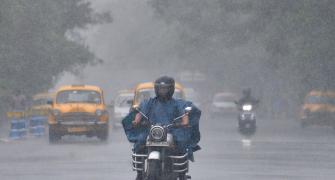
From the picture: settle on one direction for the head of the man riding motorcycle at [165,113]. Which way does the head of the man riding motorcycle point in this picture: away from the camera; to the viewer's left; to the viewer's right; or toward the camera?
toward the camera

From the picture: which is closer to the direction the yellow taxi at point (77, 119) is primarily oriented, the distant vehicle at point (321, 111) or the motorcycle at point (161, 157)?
the motorcycle

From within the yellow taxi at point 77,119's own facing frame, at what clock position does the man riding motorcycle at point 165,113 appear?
The man riding motorcycle is roughly at 12 o'clock from the yellow taxi.

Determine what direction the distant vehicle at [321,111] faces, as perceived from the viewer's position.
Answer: facing the viewer

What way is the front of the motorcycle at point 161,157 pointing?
toward the camera

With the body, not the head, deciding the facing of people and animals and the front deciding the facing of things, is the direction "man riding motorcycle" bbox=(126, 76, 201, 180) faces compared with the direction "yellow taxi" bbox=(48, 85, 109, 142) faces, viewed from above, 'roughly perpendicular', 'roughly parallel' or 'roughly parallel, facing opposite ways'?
roughly parallel

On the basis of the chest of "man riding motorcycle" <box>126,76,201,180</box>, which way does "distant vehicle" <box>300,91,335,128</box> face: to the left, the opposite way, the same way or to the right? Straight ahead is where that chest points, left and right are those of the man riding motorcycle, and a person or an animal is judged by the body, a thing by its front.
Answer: the same way

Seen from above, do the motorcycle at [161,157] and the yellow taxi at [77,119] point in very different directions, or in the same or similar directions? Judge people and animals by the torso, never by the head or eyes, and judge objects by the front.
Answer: same or similar directions

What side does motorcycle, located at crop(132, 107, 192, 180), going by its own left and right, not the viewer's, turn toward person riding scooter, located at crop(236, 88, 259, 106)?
back

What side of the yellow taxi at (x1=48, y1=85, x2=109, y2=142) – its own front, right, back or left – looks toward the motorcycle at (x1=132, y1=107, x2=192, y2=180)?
front

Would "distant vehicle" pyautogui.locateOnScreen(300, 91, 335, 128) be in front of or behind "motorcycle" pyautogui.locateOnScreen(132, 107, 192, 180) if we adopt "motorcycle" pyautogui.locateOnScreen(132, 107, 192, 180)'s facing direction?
behind

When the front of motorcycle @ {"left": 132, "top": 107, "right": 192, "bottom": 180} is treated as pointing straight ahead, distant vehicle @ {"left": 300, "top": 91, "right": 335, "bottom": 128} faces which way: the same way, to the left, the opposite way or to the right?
the same way

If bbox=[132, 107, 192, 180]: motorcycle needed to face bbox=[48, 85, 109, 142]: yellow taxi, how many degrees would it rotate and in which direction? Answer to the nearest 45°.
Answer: approximately 180°
